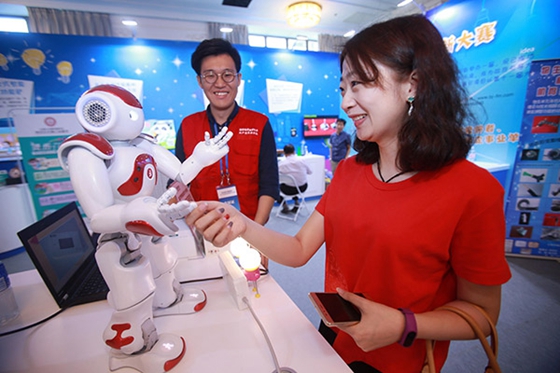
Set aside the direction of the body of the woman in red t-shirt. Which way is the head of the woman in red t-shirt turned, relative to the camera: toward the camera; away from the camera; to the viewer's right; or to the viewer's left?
to the viewer's left

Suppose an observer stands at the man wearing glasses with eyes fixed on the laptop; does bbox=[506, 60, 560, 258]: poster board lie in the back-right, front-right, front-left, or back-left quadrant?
back-left

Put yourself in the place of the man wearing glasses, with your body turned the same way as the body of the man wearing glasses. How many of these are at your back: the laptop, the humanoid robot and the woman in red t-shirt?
0

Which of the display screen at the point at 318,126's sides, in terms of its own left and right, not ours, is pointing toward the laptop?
front

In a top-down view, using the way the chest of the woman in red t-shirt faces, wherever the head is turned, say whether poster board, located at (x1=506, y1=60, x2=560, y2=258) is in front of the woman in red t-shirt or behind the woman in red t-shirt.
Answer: behind

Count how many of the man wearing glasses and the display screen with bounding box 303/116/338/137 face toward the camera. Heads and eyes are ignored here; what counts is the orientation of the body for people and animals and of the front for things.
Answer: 2

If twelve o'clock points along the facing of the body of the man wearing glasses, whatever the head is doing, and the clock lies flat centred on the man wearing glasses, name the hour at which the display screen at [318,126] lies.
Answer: The display screen is roughly at 7 o'clock from the man wearing glasses.

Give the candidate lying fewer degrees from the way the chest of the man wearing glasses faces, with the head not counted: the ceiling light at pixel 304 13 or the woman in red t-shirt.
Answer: the woman in red t-shirt

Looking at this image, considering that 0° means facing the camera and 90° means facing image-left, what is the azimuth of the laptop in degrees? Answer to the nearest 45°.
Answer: approximately 315°

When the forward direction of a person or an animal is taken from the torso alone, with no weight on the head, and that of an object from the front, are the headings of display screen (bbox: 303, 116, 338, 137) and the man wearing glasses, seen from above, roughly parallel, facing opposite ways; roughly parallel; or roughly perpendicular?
roughly parallel

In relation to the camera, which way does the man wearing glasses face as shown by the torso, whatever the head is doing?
toward the camera

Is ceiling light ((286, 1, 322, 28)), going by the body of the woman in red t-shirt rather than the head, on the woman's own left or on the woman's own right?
on the woman's own right
